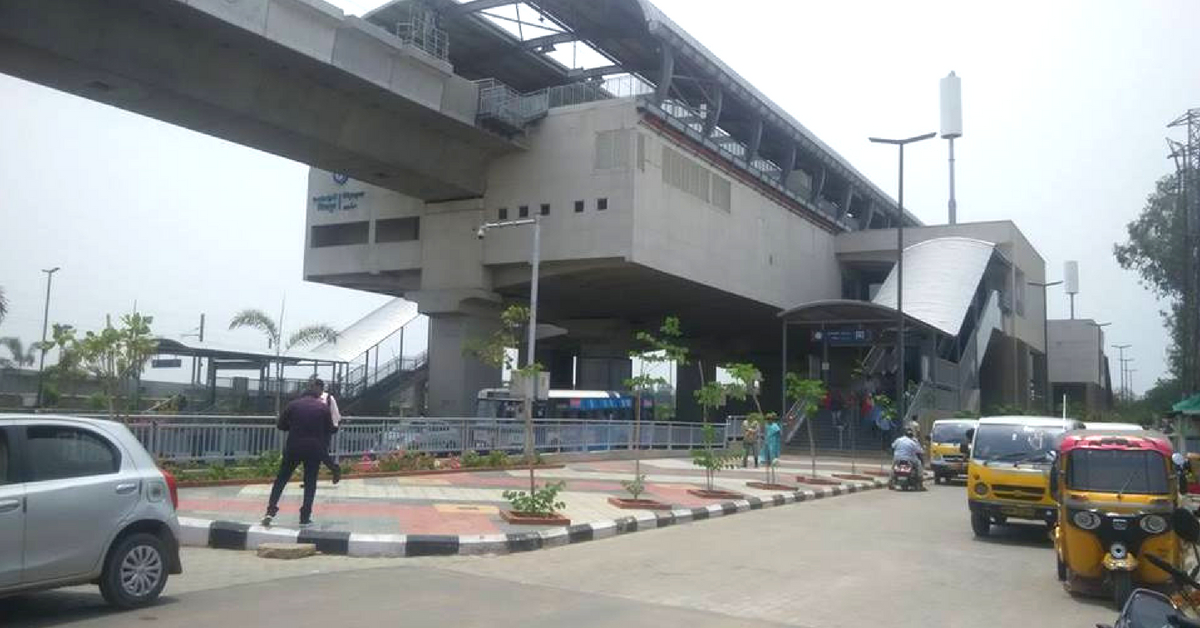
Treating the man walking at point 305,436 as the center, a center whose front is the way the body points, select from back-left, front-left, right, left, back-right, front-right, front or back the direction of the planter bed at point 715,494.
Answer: front-right

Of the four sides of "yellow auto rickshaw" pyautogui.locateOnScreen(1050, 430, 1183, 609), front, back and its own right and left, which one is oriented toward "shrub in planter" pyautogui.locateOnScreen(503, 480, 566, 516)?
right

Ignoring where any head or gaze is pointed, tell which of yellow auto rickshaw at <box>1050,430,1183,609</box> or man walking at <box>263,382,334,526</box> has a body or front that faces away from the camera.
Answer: the man walking

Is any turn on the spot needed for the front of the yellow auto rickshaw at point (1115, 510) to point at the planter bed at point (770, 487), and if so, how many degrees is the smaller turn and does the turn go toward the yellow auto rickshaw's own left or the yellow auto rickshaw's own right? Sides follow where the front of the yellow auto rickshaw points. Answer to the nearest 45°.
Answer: approximately 135° to the yellow auto rickshaw's own right

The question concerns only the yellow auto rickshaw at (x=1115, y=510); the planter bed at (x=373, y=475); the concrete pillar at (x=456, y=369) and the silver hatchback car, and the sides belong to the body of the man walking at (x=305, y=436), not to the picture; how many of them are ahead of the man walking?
2

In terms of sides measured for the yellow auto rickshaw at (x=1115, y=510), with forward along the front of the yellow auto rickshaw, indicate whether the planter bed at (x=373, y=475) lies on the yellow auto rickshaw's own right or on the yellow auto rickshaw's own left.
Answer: on the yellow auto rickshaw's own right

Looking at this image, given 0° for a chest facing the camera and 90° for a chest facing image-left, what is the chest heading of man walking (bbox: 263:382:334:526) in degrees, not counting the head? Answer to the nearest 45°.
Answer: approximately 180°

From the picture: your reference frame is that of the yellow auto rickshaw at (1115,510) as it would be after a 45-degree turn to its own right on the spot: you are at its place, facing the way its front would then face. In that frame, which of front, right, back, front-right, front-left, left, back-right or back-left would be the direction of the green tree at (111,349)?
front-right

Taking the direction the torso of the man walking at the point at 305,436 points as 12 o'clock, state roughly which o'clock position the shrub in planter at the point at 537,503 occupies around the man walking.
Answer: The shrub in planter is roughly at 2 o'clock from the man walking.

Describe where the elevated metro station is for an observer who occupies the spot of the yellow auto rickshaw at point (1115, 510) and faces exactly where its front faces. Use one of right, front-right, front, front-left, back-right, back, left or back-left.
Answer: back-right

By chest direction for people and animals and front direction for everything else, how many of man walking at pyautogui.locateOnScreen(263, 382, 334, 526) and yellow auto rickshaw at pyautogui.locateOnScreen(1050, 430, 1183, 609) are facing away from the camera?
1

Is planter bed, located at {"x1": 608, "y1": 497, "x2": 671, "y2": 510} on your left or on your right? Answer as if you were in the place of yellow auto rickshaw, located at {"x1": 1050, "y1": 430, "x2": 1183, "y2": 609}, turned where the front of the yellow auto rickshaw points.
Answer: on your right

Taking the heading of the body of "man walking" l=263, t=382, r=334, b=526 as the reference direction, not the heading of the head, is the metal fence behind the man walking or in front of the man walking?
in front
